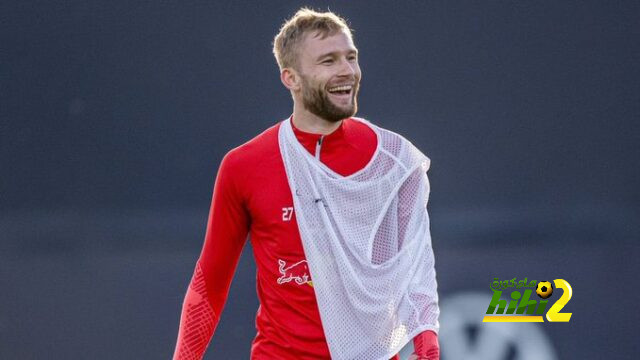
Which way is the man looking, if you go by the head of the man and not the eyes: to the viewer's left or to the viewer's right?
to the viewer's right

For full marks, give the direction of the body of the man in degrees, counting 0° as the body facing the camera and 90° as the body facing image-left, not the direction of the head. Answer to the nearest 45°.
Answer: approximately 0°
